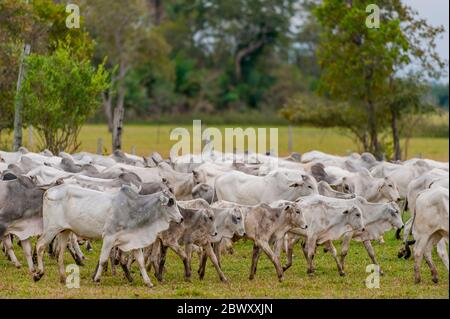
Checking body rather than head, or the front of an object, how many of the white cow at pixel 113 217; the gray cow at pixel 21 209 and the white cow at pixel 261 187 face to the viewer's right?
3

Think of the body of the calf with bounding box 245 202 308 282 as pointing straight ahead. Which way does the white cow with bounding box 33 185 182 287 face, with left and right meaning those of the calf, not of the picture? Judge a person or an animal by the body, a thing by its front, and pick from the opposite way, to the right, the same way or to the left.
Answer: the same way

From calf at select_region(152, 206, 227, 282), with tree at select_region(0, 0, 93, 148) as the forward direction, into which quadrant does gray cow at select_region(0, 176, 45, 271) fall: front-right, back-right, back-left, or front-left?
front-left

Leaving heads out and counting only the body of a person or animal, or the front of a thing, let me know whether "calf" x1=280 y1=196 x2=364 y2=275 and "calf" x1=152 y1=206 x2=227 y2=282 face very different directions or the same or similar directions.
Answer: same or similar directions

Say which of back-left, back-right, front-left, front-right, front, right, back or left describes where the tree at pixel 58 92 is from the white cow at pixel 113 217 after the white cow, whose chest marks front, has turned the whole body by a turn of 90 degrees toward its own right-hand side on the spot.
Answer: back

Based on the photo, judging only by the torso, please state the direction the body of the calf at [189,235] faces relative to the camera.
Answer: to the viewer's right

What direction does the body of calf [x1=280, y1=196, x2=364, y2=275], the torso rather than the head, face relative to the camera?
to the viewer's right

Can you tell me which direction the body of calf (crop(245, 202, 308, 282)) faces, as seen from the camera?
to the viewer's right

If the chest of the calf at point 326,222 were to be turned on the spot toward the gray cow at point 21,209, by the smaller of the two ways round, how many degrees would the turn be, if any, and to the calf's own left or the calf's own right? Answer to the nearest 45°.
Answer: approximately 180°

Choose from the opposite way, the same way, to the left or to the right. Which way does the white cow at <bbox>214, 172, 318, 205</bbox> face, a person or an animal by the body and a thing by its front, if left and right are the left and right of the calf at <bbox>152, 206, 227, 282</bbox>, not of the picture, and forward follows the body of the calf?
the same way

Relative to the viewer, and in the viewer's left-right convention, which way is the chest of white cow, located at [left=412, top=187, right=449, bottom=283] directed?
facing to the right of the viewer

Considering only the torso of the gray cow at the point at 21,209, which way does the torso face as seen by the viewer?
to the viewer's right

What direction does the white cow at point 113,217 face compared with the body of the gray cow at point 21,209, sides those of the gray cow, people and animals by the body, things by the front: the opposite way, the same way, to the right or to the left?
the same way

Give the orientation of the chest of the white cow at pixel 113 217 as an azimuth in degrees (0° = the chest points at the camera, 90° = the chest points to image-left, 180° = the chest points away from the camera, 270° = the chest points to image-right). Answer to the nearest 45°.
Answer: approximately 270°

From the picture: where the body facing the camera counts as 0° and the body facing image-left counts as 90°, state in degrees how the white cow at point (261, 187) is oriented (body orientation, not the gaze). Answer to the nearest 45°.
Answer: approximately 270°

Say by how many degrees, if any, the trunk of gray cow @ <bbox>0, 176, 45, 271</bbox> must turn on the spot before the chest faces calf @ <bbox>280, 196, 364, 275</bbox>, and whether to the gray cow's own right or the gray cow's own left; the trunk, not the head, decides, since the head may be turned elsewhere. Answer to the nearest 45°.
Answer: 0° — it already faces it

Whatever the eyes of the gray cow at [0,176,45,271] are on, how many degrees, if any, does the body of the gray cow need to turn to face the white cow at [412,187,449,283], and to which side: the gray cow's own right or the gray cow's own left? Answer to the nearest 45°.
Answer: approximately 45° to the gray cow's own right

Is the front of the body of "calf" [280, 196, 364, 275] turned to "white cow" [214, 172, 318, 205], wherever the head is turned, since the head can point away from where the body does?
no
